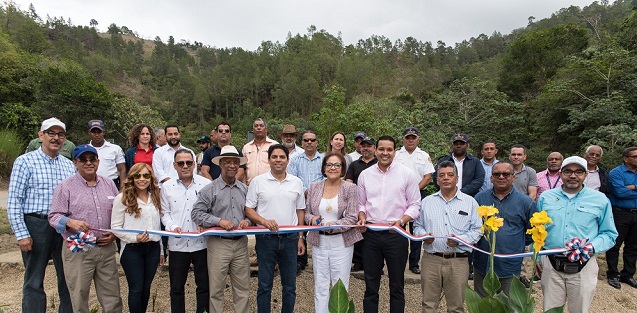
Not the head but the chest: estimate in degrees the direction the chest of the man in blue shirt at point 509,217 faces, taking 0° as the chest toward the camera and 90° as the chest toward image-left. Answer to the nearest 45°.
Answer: approximately 0°

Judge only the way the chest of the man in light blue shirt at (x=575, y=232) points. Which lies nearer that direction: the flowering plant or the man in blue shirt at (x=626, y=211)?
the flowering plant

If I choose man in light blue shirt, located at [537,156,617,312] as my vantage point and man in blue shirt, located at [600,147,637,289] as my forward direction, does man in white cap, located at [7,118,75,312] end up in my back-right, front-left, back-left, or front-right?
back-left

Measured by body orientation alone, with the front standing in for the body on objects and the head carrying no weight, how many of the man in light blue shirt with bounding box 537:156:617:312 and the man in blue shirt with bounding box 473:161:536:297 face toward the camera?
2
